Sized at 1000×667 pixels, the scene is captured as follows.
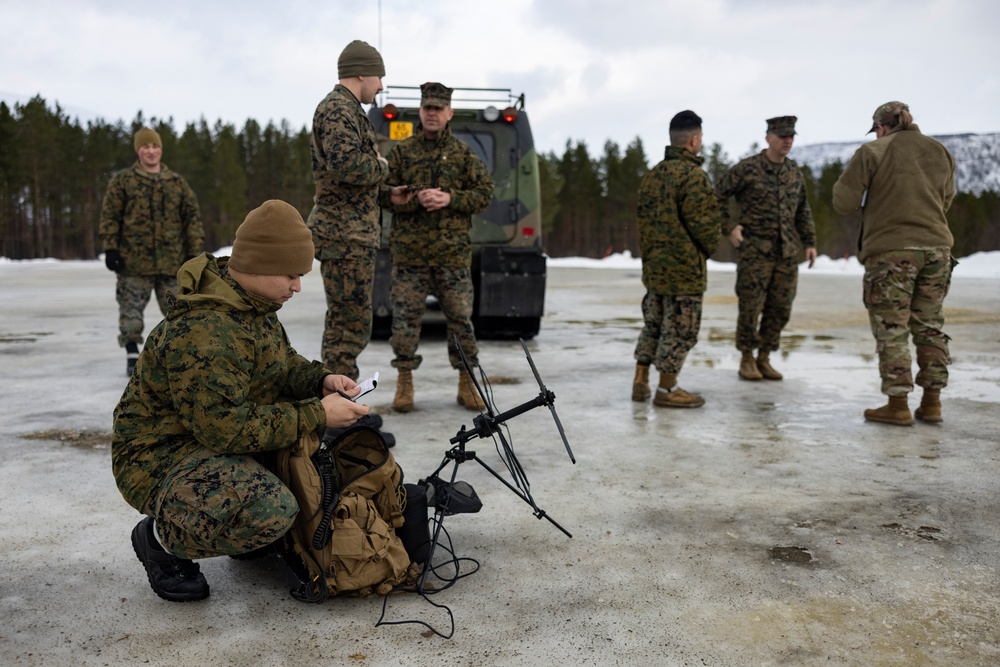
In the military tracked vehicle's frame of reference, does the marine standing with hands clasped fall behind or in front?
behind

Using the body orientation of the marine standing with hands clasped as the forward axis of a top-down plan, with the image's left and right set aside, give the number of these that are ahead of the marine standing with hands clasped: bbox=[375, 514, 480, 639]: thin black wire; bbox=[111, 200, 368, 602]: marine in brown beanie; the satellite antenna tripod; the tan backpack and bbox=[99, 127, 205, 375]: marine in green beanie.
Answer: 4

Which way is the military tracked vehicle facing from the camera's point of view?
away from the camera

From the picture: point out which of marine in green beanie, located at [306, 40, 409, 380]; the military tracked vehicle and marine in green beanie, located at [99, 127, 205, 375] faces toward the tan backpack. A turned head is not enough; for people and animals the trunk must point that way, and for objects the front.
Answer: marine in green beanie, located at [99, 127, 205, 375]

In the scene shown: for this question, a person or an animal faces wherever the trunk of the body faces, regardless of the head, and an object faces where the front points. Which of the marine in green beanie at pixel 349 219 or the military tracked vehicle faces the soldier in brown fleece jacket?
the marine in green beanie

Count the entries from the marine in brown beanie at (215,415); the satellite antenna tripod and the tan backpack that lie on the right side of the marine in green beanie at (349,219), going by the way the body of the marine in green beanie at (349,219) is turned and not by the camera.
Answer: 3

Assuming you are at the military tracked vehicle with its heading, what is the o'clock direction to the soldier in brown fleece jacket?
The soldier in brown fleece jacket is roughly at 5 o'clock from the military tracked vehicle.

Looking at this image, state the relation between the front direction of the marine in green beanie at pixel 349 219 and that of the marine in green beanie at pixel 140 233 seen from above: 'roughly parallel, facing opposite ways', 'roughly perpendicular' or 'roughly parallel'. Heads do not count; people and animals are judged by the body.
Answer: roughly perpendicular

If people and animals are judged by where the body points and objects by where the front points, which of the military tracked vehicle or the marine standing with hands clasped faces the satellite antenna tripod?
the marine standing with hands clasped

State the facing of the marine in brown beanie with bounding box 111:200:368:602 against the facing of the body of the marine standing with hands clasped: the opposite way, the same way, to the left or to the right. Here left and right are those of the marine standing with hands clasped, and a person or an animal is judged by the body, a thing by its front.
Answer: to the left

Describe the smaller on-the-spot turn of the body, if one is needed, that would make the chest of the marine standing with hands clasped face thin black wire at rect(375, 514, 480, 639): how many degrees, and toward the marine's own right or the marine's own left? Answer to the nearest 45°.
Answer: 0° — they already face it

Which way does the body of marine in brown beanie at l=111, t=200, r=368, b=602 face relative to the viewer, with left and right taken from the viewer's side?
facing to the right of the viewer

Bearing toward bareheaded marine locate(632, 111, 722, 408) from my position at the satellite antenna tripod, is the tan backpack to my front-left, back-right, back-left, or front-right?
back-left

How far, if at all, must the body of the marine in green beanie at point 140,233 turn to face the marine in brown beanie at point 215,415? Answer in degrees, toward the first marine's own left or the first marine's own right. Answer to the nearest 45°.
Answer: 0° — they already face them

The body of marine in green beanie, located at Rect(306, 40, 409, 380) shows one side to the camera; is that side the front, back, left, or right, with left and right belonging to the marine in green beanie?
right

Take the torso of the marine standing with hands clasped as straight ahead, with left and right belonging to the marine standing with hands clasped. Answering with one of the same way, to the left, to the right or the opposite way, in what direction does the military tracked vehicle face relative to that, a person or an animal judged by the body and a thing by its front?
the opposite way
